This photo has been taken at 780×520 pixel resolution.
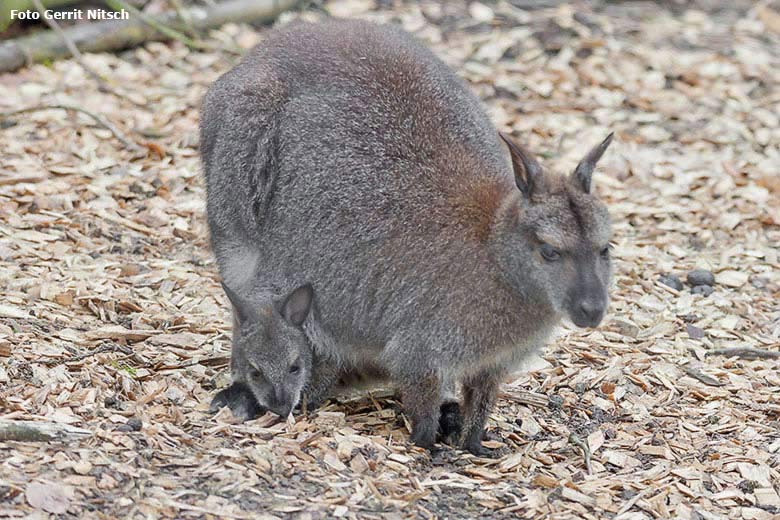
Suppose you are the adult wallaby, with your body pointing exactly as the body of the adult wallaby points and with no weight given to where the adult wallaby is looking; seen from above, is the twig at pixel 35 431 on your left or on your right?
on your right

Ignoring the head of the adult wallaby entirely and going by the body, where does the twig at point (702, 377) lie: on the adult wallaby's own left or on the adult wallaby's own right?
on the adult wallaby's own left

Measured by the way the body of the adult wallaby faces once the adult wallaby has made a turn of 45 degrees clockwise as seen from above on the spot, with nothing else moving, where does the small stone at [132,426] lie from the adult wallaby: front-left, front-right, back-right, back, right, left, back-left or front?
front-right

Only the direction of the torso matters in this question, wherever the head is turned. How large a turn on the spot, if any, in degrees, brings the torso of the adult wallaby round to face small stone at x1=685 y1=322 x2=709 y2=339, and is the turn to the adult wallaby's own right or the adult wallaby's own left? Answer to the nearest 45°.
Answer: approximately 90° to the adult wallaby's own left

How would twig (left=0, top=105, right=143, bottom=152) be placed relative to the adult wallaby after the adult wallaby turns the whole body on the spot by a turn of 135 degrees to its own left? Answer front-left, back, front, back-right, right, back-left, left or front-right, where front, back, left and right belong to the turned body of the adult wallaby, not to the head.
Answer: front-left

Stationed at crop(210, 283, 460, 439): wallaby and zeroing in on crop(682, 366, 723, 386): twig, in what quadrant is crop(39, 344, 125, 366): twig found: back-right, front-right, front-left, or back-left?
back-left

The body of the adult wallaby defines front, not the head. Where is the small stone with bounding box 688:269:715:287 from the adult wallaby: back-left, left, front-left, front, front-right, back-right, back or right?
left

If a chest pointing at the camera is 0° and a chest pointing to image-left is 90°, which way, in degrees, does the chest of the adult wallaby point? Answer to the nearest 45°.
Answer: approximately 315°

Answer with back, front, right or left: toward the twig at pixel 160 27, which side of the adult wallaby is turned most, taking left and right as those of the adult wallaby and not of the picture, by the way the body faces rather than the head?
back
